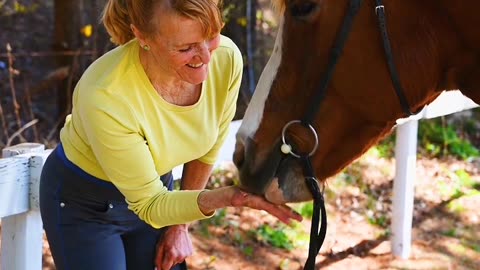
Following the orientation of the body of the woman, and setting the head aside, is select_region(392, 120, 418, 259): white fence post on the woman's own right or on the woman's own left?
on the woman's own left

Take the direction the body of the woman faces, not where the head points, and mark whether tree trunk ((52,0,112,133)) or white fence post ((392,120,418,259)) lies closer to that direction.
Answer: the white fence post

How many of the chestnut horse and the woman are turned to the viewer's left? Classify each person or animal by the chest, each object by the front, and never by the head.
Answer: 1

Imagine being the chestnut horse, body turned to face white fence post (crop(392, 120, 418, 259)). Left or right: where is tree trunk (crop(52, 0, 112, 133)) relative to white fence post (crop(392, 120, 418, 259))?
left

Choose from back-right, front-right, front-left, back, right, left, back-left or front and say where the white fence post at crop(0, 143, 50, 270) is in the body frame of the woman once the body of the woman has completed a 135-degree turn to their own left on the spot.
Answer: front-left

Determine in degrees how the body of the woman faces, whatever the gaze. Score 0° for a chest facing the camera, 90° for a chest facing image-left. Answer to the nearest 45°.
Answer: approximately 315°

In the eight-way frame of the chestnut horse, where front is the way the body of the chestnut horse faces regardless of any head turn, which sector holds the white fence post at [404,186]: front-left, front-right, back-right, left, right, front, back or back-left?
right

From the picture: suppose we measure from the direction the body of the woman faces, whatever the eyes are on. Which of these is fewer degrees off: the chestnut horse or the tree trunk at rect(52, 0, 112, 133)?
the chestnut horse

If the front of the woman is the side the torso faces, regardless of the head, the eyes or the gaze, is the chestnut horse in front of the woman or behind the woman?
in front

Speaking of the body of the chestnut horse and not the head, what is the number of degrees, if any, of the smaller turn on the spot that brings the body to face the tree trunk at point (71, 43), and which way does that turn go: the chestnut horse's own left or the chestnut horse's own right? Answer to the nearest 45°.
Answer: approximately 45° to the chestnut horse's own right

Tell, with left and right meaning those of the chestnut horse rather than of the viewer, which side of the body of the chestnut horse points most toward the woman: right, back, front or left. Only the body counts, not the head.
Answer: front

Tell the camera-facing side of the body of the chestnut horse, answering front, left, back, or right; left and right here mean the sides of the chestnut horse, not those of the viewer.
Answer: left
